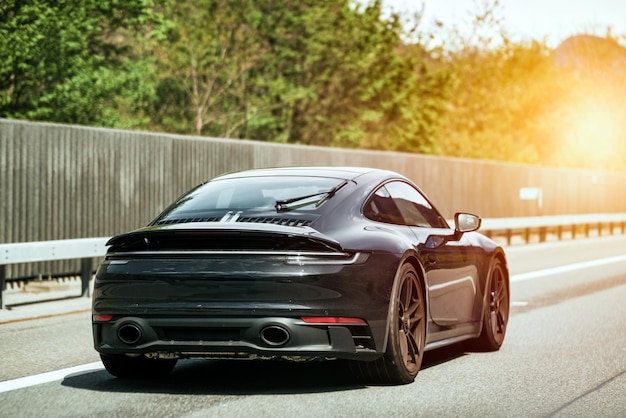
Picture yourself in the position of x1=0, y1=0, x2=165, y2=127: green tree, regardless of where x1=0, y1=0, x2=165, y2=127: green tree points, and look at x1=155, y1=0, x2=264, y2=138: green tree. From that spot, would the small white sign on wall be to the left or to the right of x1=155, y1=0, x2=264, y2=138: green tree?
right

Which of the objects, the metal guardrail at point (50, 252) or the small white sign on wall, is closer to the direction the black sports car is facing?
the small white sign on wall

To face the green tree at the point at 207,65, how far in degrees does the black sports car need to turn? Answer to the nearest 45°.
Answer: approximately 45° to its left

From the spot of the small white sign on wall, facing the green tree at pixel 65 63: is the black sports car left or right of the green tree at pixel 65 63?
left

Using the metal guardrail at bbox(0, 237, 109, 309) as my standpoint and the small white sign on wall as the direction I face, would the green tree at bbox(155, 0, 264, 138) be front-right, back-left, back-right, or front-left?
front-left

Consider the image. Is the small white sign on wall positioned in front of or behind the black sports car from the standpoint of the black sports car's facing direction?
in front

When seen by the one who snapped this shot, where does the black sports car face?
facing away from the viewer and to the right of the viewer

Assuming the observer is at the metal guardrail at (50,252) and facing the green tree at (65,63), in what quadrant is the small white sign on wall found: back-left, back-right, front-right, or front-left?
front-right

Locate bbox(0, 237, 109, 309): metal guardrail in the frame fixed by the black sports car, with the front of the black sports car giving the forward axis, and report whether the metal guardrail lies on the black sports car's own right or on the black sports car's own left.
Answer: on the black sports car's own left

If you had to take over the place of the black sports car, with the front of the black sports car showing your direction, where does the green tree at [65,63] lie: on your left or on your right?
on your left
